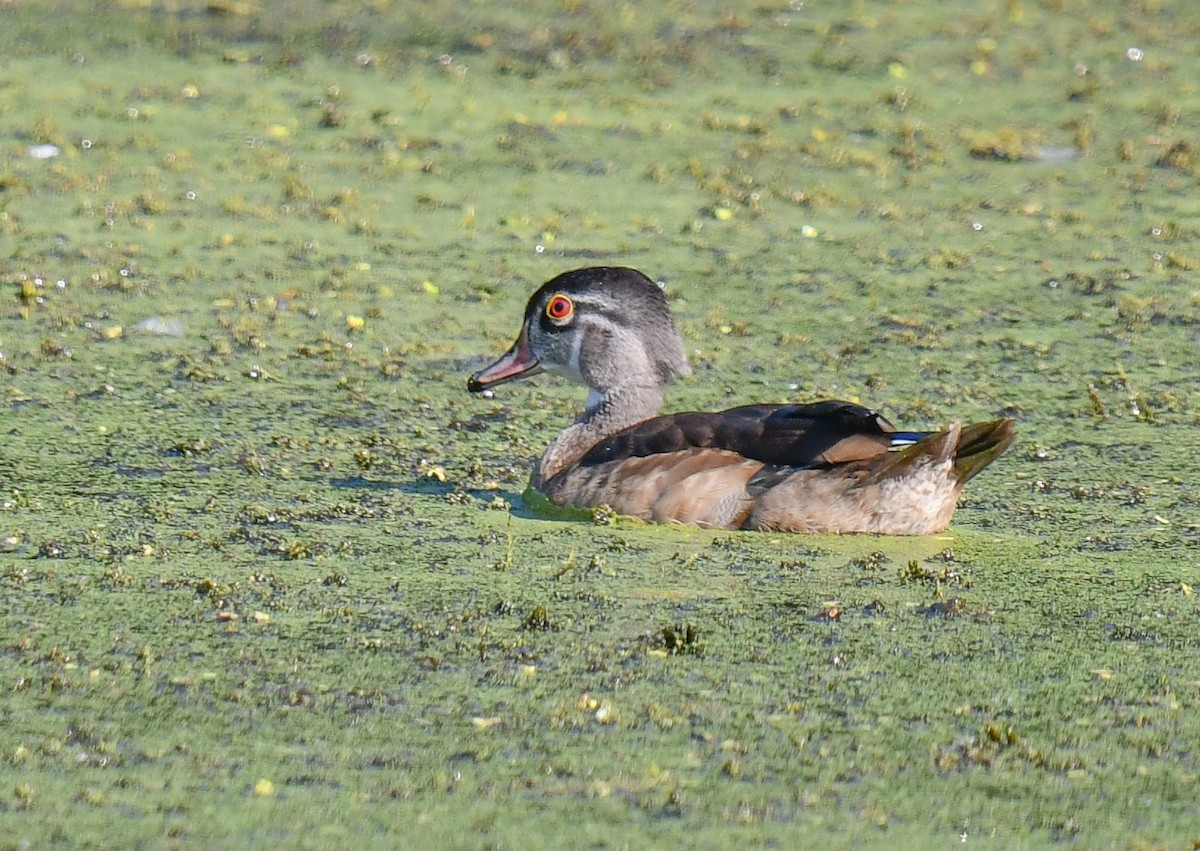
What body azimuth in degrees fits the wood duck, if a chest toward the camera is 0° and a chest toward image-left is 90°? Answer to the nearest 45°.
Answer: approximately 90°
